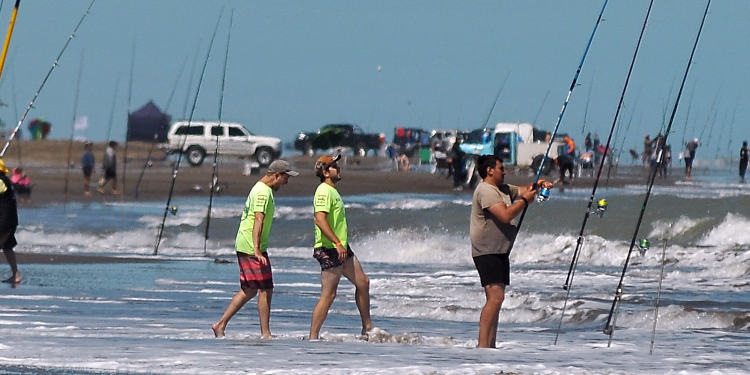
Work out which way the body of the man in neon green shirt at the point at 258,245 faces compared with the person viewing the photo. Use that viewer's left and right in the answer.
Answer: facing to the right of the viewer

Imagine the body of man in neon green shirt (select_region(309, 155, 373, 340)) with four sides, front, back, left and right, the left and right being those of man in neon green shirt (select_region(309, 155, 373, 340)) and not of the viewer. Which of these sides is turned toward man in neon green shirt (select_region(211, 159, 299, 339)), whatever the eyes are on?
back

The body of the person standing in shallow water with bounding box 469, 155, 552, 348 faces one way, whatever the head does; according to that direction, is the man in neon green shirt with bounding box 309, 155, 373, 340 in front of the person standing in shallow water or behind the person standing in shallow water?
behind

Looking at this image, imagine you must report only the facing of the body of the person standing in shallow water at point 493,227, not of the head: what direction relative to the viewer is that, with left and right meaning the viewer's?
facing to the right of the viewer

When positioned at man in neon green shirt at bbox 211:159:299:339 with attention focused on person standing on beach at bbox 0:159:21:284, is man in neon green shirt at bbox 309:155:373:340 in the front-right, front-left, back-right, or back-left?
back-right
